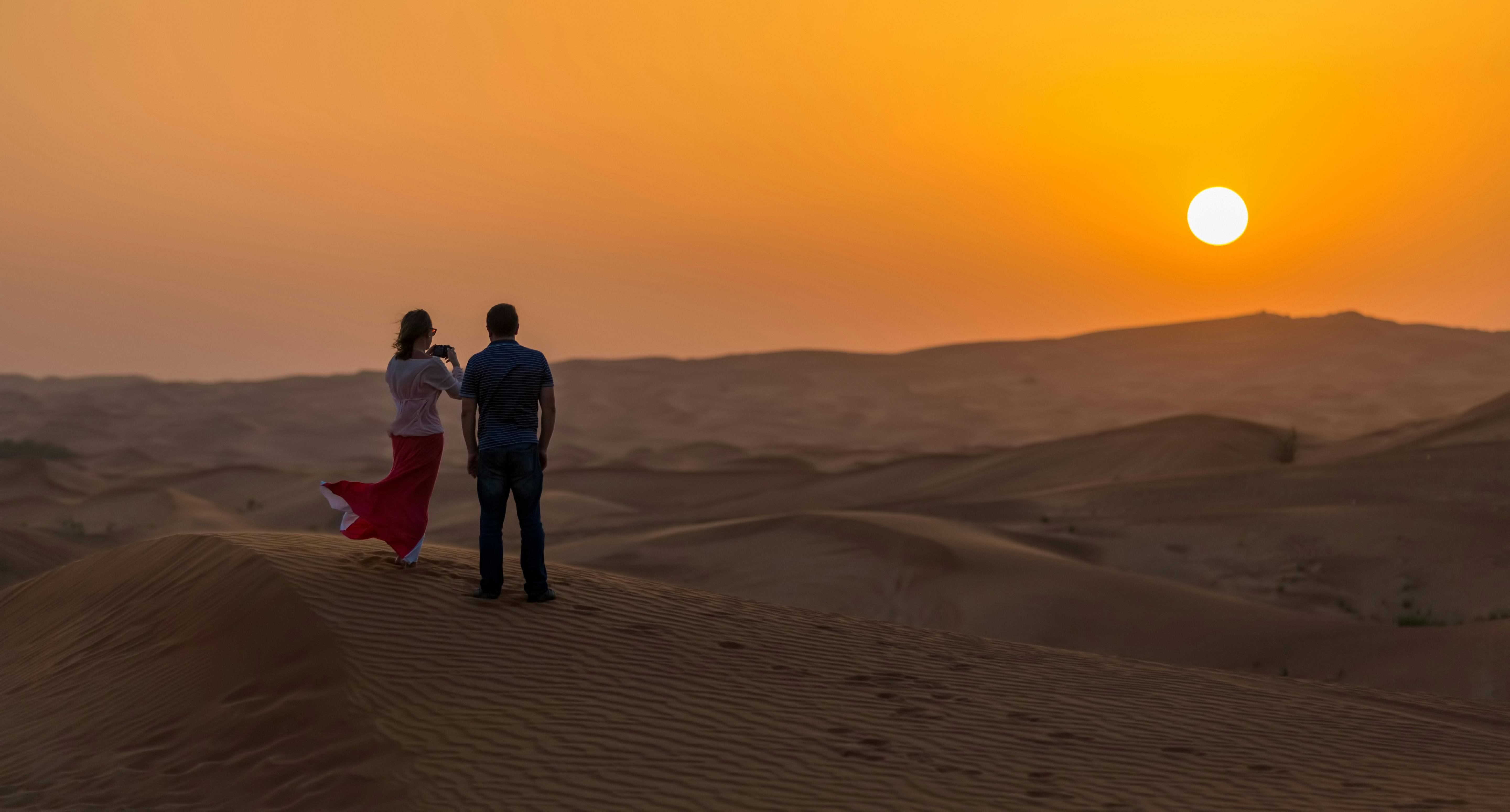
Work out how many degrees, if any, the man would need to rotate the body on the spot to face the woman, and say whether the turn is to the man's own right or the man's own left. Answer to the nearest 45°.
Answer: approximately 45° to the man's own left

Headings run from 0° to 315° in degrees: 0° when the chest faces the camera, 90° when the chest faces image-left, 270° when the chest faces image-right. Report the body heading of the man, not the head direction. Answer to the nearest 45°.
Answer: approximately 180°

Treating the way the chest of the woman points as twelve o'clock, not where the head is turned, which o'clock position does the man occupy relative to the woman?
The man is roughly at 3 o'clock from the woman.

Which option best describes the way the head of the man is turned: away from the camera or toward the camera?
away from the camera

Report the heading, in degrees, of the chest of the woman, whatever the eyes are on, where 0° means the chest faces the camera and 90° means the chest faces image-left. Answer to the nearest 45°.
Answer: approximately 225°
